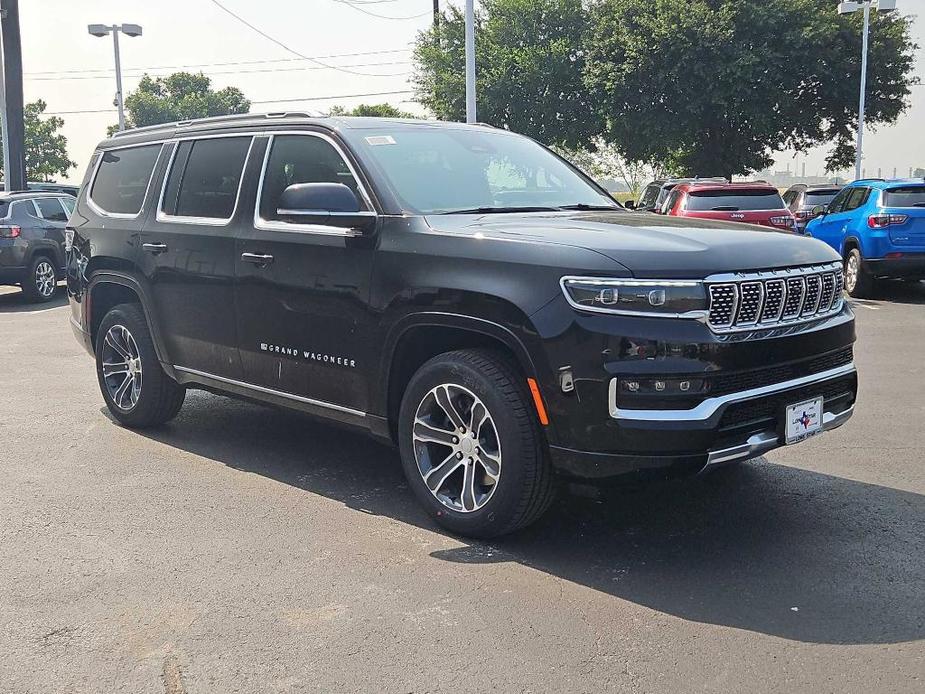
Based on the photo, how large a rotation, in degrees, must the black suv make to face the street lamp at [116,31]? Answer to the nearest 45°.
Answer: approximately 135° to its left

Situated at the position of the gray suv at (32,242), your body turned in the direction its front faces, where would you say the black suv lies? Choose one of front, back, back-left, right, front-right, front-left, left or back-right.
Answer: back-right

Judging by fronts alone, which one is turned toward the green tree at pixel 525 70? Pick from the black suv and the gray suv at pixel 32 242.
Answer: the gray suv

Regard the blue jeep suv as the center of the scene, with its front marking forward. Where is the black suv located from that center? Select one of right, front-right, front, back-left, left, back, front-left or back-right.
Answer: back-left

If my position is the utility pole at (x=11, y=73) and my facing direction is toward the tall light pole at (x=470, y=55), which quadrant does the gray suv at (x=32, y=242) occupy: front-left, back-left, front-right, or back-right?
front-right

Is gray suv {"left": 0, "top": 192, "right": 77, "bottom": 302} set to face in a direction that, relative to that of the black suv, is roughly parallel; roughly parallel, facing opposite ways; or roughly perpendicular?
roughly perpendicular

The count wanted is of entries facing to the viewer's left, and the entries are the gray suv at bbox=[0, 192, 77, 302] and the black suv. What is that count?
0

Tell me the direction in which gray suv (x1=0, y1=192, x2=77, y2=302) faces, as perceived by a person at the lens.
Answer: facing away from the viewer and to the right of the viewer

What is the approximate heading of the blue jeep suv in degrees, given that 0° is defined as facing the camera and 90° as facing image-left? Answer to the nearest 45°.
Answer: approximately 135°

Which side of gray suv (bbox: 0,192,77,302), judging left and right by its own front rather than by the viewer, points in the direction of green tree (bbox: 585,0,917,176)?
front

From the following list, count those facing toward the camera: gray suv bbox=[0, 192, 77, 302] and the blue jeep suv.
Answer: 0

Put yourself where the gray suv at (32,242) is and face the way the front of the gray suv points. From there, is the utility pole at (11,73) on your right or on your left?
on your left

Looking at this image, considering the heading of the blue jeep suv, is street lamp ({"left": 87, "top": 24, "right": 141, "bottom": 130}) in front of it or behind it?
in front

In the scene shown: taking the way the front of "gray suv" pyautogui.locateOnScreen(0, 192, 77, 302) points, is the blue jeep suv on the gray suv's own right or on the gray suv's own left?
on the gray suv's own right

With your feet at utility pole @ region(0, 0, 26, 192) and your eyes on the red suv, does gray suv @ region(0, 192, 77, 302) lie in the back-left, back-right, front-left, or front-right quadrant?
front-right
